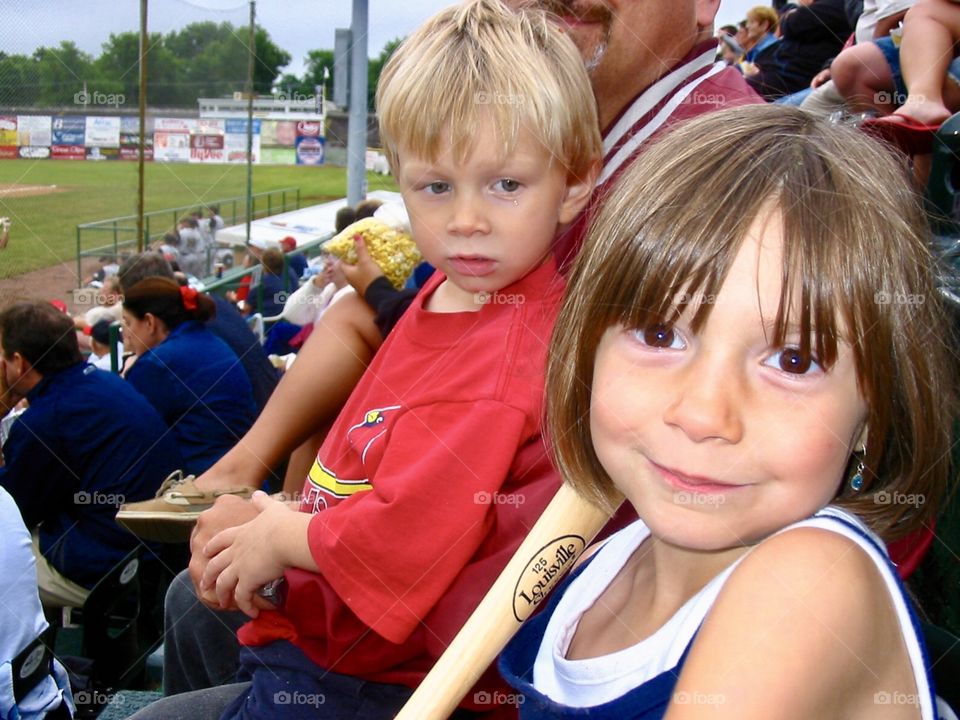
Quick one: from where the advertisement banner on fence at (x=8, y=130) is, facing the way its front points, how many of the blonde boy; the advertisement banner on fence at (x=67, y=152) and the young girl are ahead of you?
2

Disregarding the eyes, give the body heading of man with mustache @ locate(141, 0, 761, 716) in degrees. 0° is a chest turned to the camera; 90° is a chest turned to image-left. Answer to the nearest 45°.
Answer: approximately 45°

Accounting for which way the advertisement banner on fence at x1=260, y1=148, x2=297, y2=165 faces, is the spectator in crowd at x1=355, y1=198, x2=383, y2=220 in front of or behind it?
in front

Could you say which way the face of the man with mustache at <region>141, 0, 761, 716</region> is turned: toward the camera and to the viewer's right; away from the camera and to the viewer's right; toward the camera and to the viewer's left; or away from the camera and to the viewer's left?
toward the camera and to the viewer's left

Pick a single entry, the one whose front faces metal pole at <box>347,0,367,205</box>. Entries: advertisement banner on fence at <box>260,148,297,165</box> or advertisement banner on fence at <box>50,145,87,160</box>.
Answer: advertisement banner on fence at <box>260,148,297,165</box>

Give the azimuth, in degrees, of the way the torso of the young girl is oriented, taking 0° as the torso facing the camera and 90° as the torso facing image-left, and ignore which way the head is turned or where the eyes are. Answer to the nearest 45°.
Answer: approximately 45°

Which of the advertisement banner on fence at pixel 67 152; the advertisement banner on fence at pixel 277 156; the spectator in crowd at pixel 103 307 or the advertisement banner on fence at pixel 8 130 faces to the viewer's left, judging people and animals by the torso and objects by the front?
the spectator in crowd

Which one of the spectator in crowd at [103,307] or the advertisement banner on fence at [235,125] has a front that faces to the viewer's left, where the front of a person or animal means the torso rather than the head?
the spectator in crowd

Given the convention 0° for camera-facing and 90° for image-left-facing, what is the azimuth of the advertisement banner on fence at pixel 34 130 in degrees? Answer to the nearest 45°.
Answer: approximately 0°
